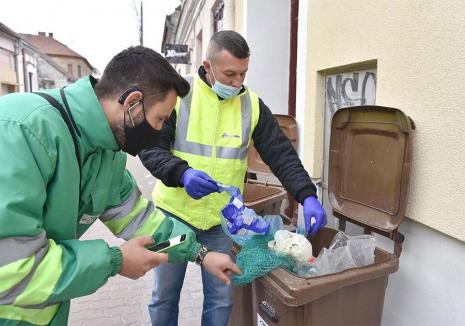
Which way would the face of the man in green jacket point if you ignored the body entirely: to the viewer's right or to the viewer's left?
to the viewer's right

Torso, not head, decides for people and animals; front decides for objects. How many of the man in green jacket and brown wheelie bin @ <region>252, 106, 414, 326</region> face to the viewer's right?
1

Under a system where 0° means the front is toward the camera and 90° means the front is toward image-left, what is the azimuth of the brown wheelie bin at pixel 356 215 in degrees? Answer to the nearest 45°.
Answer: approximately 45°

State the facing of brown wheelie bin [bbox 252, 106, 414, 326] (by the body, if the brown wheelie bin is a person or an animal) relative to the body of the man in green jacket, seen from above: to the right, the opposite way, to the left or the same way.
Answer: the opposite way

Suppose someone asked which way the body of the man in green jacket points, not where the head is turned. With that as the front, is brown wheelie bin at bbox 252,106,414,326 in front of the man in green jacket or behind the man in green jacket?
in front

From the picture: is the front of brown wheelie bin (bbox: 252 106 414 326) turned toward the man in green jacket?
yes

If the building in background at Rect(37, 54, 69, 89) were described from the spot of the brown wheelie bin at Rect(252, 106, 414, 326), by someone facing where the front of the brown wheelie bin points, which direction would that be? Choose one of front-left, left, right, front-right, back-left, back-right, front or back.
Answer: right

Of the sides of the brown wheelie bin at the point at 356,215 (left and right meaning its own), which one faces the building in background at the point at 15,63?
right

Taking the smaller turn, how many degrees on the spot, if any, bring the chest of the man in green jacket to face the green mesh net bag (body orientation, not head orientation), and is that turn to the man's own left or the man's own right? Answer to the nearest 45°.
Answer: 0° — they already face it

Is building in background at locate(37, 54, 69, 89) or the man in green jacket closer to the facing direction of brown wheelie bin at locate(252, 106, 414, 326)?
the man in green jacket

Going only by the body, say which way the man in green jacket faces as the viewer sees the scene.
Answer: to the viewer's right
